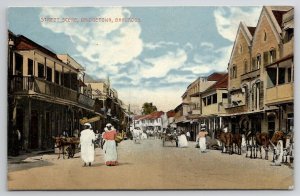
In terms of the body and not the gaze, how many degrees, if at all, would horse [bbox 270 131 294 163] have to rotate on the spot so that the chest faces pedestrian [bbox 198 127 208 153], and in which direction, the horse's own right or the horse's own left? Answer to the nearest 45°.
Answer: approximately 45° to the horse's own right
